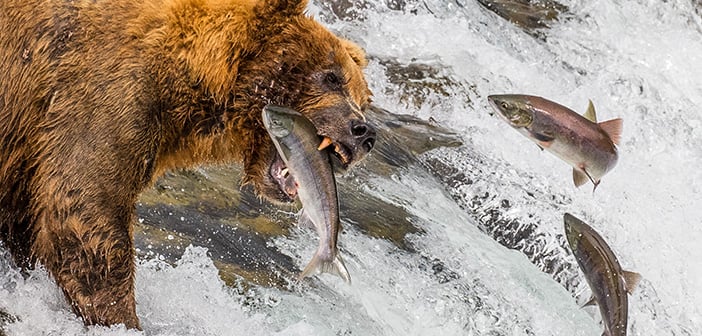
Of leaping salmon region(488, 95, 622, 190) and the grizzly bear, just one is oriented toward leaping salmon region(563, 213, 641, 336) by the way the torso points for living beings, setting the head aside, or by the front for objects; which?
the grizzly bear

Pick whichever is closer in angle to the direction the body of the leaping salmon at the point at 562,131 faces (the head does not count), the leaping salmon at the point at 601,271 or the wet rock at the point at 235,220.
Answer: the wet rock

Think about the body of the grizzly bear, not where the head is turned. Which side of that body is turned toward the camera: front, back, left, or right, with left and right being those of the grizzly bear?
right

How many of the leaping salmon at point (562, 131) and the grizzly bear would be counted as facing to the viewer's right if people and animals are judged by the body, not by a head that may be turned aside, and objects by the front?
1

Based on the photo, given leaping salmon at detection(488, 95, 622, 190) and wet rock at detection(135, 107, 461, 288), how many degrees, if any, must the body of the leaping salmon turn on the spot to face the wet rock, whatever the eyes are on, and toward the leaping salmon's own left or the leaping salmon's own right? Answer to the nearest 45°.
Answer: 0° — it already faces it

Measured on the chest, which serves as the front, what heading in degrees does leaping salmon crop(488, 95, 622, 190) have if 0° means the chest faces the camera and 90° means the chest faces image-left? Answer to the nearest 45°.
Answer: approximately 90°

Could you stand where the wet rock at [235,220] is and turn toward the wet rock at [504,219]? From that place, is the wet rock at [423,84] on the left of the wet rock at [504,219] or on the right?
left
